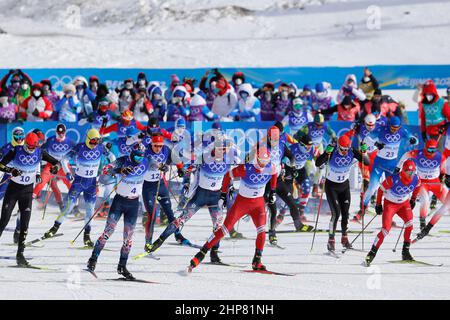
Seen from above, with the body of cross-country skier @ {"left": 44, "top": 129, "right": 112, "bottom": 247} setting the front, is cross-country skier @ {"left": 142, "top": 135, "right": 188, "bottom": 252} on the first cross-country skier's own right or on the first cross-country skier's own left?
on the first cross-country skier's own left

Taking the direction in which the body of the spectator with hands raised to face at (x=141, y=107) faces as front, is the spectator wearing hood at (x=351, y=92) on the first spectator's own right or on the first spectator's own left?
on the first spectator's own left

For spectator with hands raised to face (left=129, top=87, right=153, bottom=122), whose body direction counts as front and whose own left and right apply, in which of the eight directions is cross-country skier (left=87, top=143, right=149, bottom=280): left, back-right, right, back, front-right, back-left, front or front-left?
front

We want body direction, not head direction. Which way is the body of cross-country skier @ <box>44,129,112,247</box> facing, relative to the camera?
toward the camera

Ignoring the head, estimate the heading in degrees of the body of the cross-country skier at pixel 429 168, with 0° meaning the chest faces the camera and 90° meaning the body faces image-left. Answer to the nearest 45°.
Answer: approximately 0°

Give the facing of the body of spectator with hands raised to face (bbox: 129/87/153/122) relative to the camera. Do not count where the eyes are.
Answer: toward the camera

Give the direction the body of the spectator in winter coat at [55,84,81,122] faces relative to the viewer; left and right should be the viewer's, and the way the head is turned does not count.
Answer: facing the viewer

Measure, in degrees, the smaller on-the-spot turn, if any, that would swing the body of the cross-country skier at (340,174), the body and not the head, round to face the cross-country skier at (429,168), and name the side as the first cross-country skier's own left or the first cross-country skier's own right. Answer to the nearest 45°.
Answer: approximately 135° to the first cross-country skier's own left

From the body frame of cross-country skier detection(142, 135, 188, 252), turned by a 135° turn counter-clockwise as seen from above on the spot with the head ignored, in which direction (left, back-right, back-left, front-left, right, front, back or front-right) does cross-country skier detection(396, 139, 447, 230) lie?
front-right

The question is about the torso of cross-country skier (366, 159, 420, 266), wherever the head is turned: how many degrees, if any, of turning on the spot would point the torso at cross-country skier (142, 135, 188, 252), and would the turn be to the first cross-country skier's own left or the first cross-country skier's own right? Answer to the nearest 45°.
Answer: approximately 135° to the first cross-country skier's own right
